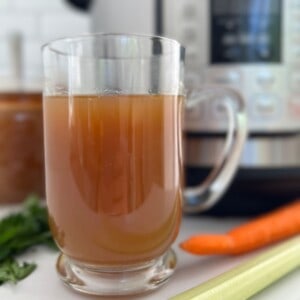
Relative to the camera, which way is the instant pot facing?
toward the camera

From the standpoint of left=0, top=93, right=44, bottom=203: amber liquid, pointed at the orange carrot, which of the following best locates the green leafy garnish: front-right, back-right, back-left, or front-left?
front-right
